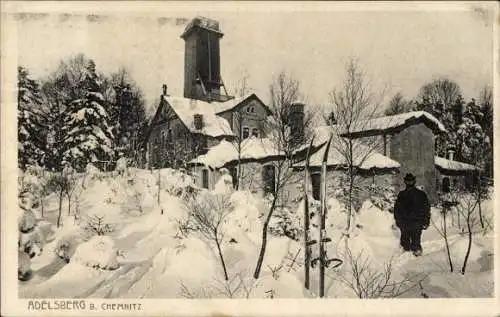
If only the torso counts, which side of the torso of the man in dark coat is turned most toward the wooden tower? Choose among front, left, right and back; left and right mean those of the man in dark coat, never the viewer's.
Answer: back

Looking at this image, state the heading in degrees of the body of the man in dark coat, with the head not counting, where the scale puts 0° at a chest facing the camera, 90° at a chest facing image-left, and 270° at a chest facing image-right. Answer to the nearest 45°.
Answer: approximately 0°

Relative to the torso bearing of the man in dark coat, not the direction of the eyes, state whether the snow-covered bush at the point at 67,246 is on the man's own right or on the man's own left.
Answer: on the man's own right
